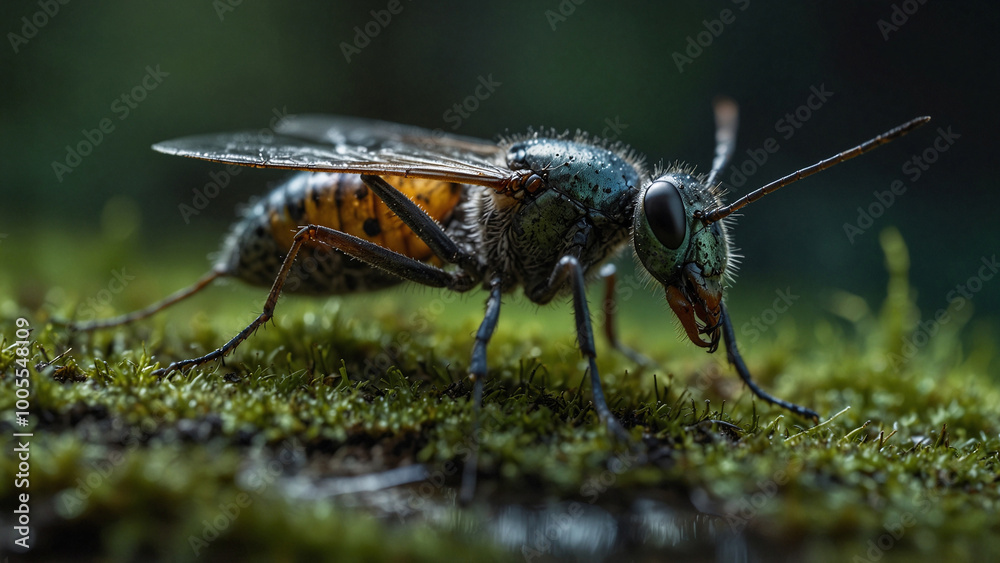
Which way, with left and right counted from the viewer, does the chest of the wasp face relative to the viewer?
facing to the right of the viewer
